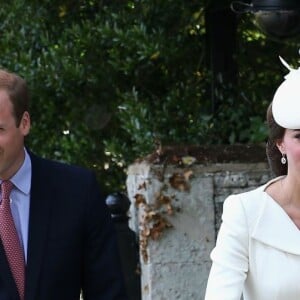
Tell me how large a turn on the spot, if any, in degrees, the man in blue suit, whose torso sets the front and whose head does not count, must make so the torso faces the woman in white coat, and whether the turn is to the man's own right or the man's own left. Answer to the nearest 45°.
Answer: approximately 45° to the man's own left

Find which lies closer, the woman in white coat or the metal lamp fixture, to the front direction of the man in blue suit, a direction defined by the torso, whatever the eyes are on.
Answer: the woman in white coat

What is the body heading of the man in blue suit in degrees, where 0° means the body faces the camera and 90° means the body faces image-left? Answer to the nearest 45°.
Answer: approximately 0°

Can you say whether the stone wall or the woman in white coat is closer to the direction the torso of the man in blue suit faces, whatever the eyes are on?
the woman in white coat

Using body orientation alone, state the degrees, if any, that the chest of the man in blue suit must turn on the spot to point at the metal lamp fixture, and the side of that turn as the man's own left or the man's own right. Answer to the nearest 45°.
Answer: approximately 135° to the man's own left
